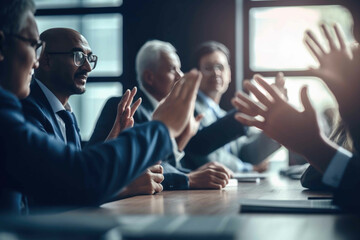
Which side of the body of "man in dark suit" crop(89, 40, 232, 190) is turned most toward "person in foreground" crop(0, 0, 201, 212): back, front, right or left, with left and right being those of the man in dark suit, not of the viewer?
right

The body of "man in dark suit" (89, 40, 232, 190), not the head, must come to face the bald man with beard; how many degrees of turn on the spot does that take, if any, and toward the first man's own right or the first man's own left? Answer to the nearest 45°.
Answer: approximately 135° to the first man's own right

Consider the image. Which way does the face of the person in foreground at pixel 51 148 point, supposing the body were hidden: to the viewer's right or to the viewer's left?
to the viewer's right

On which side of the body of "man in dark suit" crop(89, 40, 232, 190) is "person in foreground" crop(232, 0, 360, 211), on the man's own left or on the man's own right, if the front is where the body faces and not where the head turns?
on the man's own right

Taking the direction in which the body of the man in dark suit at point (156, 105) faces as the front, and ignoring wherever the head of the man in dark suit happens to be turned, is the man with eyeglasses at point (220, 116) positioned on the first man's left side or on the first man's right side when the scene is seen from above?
on the first man's left side

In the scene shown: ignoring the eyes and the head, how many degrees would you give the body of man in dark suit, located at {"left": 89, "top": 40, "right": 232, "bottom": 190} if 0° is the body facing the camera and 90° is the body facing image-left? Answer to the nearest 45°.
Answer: approximately 270°
